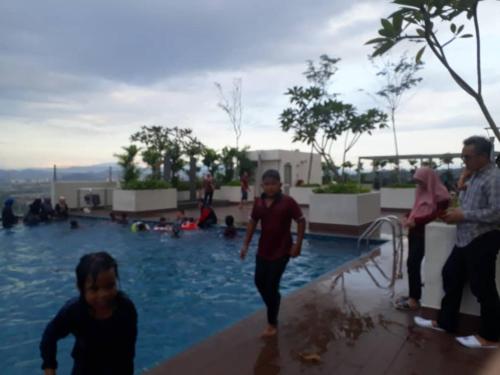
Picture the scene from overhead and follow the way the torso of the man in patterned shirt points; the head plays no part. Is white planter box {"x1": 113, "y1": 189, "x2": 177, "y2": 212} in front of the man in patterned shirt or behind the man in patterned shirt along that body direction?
in front

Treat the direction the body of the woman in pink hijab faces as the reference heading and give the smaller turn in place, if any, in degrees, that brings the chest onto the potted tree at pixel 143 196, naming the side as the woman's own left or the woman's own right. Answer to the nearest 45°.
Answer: approximately 45° to the woman's own right

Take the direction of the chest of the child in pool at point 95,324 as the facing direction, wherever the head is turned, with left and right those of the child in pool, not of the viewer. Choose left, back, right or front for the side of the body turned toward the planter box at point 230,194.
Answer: back

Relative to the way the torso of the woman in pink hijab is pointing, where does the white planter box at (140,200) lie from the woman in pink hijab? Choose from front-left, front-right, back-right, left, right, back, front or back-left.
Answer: front-right

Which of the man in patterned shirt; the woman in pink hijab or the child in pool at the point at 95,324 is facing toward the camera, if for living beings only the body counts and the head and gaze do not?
the child in pool

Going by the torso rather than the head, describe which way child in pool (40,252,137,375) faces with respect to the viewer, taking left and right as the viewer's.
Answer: facing the viewer

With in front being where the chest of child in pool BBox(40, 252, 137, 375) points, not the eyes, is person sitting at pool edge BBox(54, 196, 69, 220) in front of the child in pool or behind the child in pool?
behind

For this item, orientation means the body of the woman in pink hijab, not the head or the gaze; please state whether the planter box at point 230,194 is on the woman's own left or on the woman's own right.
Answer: on the woman's own right

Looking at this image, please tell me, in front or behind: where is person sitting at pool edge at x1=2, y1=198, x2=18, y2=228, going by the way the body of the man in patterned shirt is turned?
in front

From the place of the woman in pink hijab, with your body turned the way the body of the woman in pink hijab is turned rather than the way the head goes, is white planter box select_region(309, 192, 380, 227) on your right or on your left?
on your right

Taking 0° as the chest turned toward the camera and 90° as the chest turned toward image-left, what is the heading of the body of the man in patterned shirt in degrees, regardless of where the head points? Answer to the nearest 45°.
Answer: approximately 90°

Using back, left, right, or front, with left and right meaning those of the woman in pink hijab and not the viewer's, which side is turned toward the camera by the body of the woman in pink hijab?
left

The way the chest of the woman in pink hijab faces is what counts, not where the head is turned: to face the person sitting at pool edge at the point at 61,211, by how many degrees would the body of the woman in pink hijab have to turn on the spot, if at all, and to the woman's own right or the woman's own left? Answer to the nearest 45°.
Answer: approximately 45° to the woman's own right

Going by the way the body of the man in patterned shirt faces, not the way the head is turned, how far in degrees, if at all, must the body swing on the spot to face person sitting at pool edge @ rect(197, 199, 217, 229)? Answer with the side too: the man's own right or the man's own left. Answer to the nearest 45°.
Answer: approximately 45° to the man's own right
